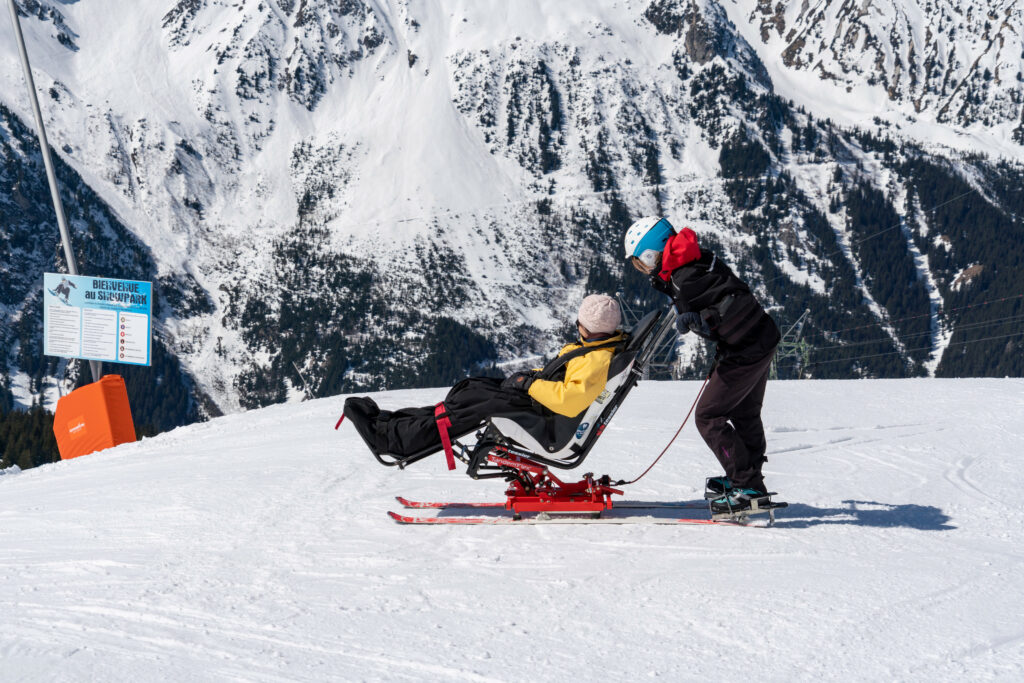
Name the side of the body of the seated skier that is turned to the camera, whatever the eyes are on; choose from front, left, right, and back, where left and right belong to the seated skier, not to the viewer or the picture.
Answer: left

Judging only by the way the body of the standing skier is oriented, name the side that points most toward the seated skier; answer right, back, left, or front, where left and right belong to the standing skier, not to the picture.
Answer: front

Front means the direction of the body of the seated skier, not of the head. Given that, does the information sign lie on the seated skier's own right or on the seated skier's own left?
on the seated skier's own right

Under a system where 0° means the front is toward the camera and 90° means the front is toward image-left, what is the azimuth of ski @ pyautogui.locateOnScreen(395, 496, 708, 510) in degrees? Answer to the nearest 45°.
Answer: approximately 90°

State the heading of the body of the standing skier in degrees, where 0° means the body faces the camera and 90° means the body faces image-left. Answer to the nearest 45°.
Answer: approximately 90°
